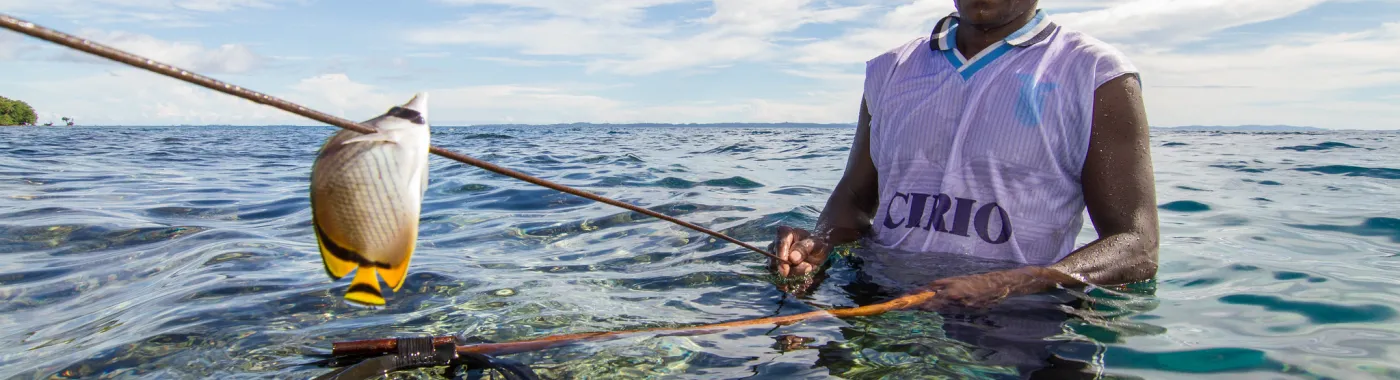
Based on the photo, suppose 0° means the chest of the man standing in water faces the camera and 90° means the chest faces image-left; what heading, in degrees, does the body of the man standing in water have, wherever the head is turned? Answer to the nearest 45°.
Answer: approximately 45°
